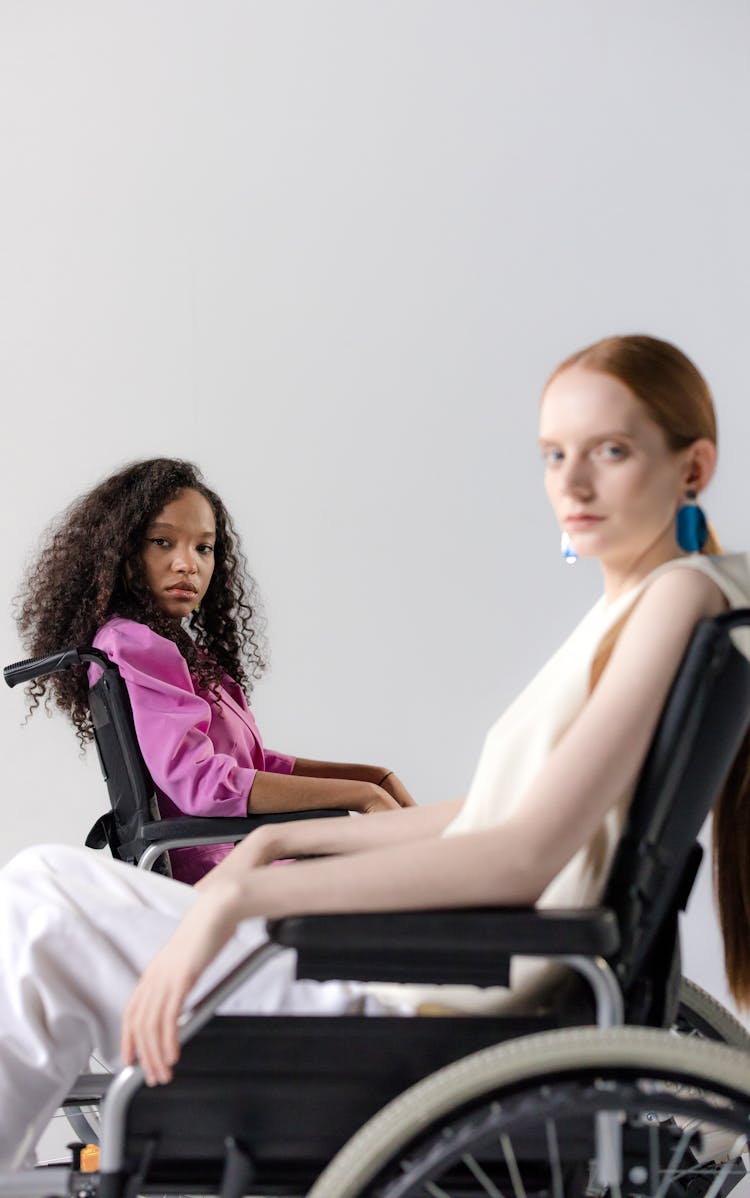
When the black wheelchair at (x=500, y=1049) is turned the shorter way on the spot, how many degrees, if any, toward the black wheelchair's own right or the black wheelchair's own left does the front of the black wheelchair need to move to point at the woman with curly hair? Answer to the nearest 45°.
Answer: approximately 90° to the black wheelchair's own right

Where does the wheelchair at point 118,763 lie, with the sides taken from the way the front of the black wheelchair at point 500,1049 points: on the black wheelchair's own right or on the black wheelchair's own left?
on the black wheelchair's own right

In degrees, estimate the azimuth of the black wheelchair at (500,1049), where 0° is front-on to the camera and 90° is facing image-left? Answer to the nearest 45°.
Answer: approximately 90°
